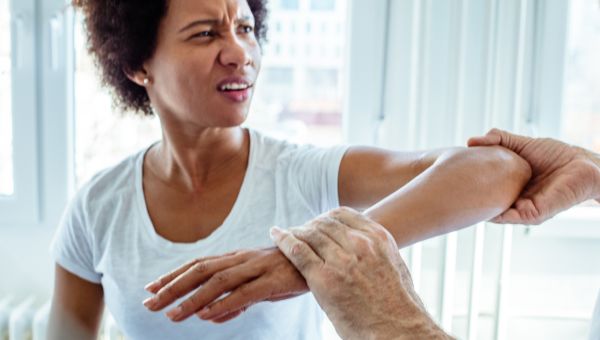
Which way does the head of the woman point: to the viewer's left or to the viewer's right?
to the viewer's right

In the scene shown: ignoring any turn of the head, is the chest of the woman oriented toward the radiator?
no

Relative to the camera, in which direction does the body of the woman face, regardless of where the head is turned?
toward the camera
